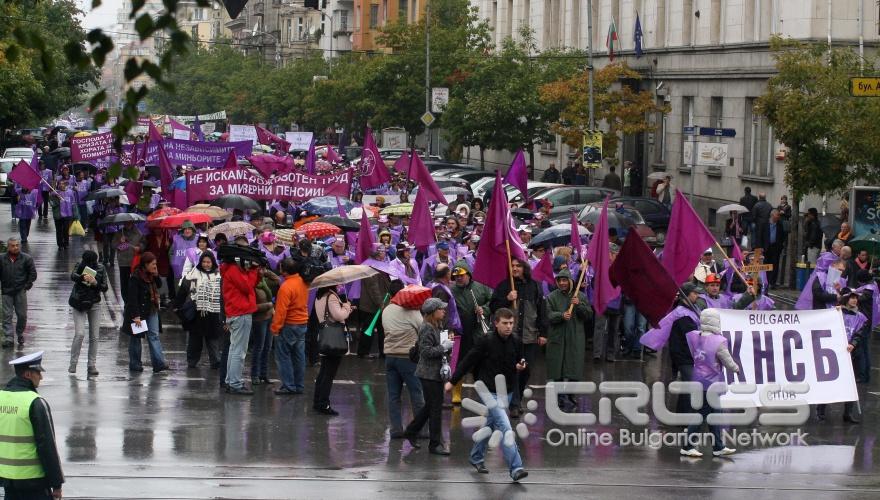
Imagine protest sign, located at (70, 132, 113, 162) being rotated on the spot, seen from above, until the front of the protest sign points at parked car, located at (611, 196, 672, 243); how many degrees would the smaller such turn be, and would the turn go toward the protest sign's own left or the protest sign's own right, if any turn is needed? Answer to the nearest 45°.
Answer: approximately 90° to the protest sign's own left

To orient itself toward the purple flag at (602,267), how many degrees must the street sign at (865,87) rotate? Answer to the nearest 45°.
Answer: approximately 45° to its right

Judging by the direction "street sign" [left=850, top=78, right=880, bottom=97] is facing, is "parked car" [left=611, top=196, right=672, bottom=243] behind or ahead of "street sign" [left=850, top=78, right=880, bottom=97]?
behind

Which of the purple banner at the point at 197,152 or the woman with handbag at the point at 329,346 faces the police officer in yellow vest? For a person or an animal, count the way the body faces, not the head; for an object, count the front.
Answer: the purple banner

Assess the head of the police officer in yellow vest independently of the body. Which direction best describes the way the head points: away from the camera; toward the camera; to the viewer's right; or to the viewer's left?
to the viewer's right

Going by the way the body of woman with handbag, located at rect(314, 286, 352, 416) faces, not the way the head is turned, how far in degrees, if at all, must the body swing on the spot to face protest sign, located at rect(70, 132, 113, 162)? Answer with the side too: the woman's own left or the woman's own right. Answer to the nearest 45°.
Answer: approximately 90° to the woman's own left
